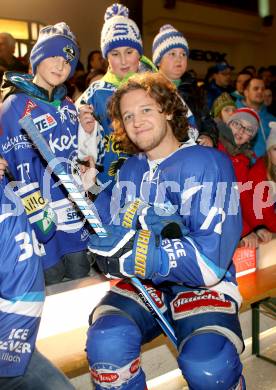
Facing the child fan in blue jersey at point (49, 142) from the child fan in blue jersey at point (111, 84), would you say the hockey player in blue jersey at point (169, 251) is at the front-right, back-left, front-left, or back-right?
front-left

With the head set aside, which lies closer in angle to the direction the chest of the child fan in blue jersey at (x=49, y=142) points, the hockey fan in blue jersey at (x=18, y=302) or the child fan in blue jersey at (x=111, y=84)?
the hockey fan in blue jersey

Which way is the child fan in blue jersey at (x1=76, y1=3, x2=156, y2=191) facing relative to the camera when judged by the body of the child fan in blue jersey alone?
toward the camera

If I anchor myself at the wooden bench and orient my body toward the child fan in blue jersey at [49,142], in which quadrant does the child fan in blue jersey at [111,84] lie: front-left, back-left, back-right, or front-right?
front-right

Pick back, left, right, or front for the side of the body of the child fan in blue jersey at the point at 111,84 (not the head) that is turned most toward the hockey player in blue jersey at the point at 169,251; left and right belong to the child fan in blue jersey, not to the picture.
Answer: front

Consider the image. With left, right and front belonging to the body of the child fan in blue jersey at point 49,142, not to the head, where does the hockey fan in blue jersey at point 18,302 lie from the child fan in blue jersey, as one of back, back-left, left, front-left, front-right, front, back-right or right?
front-right

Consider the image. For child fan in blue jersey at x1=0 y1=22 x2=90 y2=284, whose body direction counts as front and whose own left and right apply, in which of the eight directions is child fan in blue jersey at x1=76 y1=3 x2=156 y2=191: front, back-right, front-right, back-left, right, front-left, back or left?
left

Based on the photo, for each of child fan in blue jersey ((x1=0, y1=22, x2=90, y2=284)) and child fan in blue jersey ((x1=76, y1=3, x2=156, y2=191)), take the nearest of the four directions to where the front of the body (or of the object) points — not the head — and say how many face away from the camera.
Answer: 0
